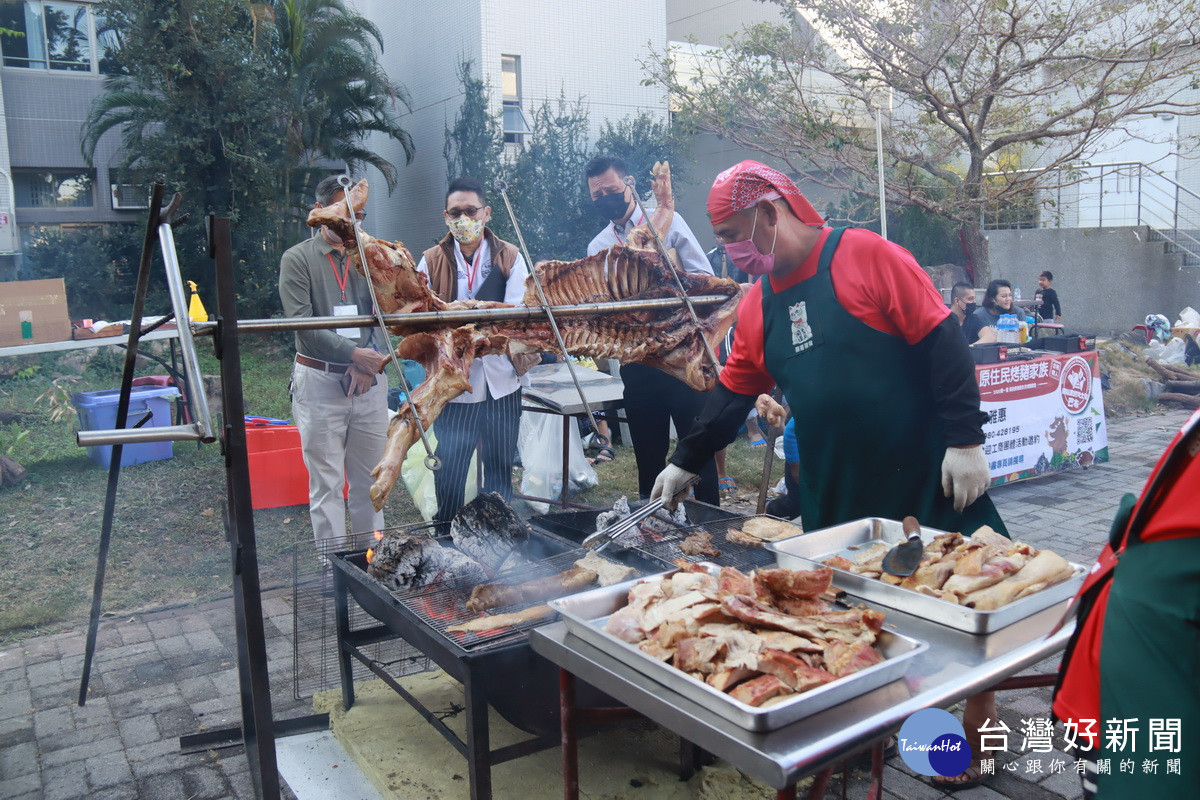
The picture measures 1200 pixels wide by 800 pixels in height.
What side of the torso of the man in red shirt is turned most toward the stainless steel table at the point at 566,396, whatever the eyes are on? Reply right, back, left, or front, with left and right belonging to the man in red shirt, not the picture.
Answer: right

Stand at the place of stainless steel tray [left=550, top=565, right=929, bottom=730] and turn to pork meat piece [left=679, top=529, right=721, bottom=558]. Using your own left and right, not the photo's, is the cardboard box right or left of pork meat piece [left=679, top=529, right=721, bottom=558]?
left

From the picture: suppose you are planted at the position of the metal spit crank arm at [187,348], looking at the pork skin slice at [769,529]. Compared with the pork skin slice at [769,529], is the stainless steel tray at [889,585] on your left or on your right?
right

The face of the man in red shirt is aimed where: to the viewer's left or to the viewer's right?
to the viewer's left

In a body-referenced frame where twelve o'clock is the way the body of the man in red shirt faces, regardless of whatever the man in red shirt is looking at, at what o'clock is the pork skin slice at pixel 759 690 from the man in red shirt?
The pork skin slice is roughly at 11 o'clock from the man in red shirt.

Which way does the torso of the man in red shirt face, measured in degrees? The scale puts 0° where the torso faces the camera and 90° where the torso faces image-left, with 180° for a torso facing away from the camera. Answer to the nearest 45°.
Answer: approximately 45°
